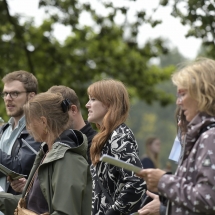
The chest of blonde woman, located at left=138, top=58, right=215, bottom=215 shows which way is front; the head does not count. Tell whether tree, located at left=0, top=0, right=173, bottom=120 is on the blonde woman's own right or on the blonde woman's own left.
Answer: on the blonde woman's own right

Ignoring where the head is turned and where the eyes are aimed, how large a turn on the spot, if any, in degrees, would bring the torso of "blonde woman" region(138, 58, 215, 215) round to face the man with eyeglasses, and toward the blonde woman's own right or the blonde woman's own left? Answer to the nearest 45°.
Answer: approximately 45° to the blonde woman's own right

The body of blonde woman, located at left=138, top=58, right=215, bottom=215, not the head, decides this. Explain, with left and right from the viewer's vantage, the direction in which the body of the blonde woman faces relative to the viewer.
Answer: facing to the left of the viewer

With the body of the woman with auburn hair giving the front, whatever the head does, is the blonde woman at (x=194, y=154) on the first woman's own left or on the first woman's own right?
on the first woman's own left

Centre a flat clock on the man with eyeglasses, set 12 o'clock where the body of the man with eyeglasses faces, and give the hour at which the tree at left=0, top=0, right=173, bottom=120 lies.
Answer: The tree is roughly at 5 o'clock from the man with eyeglasses.

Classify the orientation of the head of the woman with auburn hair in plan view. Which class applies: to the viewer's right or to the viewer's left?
to the viewer's left

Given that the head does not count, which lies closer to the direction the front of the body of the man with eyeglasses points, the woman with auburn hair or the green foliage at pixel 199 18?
the woman with auburn hair
